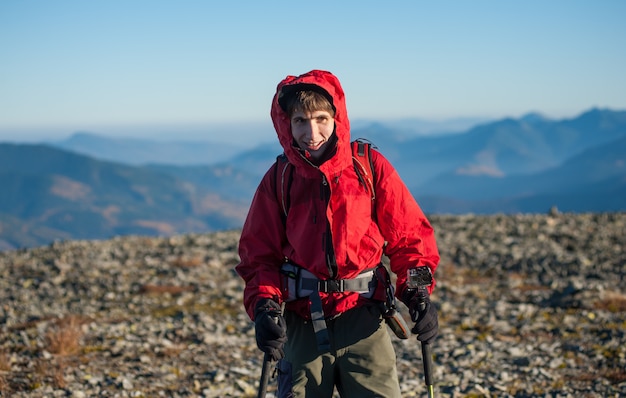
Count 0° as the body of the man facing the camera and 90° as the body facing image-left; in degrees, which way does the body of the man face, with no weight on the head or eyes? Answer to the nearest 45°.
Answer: approximately 0°
